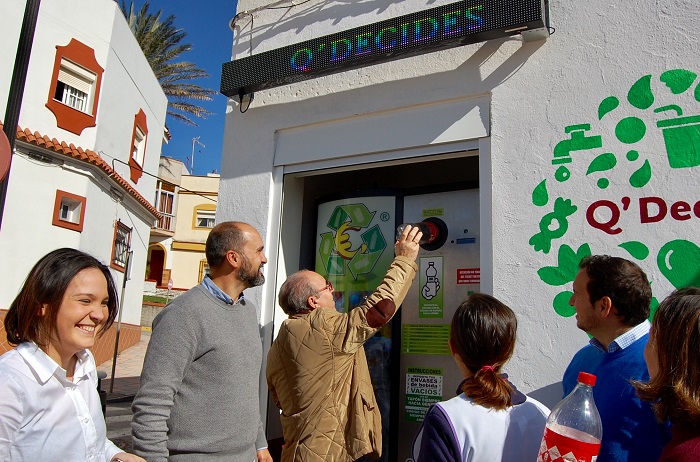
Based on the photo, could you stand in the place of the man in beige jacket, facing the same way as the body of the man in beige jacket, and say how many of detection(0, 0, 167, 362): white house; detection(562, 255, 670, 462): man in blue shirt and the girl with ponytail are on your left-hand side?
1

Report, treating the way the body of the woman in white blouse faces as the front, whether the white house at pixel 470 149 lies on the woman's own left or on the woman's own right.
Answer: on the woman's own left

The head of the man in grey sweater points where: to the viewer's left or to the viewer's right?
to the viewer's right

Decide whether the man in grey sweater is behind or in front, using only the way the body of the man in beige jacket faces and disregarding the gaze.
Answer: behind

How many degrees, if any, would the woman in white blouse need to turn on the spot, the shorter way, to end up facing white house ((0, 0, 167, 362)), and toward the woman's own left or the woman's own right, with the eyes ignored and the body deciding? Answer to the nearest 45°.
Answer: approximately 135° to the woman's own left

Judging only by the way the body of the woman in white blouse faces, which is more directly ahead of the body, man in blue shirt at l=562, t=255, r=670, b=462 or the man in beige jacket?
the man in blue shirt

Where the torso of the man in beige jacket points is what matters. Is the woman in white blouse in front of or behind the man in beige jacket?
behind

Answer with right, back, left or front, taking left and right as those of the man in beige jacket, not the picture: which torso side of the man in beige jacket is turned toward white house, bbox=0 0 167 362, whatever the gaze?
left

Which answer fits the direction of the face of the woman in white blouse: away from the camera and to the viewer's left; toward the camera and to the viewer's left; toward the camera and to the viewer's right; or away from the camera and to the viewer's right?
toward the camera and to the viewer's right

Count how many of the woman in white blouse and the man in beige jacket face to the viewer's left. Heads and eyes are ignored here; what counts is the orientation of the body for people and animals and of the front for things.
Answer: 0

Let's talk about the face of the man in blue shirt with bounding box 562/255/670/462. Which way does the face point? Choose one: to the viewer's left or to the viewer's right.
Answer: to the viewer's left

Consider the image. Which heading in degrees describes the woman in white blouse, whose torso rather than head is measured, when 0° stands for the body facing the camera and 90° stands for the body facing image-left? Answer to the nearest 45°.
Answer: approximately 315°

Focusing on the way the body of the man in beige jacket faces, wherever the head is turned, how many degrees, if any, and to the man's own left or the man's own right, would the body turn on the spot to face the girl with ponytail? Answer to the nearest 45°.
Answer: approximately 90° to the man's own right

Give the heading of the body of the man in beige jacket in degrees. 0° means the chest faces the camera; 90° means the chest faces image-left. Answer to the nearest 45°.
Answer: approximately 225°

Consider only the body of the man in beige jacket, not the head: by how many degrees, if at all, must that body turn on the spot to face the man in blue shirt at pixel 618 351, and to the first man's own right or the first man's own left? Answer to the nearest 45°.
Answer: approximately 90° to the first man's own right
